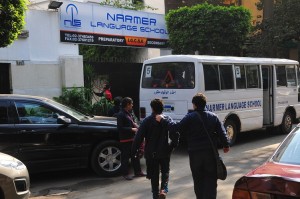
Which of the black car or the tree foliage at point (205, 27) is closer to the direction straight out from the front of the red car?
the tree foliage

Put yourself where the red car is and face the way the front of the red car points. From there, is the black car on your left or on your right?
on your left

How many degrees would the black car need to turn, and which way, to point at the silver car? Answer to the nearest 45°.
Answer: approximately 90° to its right

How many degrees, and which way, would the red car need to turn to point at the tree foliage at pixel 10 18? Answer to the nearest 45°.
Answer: approximately 90° to its left

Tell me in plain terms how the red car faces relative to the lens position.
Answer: facing away from the viewer and to the right of the viewer
